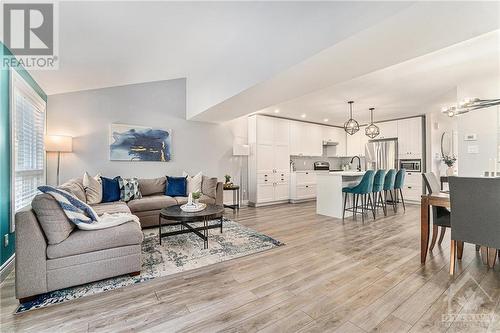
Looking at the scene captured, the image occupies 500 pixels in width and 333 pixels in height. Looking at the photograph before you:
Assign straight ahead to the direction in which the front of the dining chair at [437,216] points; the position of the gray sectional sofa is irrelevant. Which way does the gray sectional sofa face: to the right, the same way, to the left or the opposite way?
to the left

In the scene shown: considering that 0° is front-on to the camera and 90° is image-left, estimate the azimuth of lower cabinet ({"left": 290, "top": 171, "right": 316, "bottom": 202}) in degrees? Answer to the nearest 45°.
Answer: approximately 315°

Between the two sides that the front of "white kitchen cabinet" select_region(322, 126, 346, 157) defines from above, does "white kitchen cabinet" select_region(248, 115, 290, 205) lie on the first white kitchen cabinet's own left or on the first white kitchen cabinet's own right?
on the first white kitchen cabinet's own right

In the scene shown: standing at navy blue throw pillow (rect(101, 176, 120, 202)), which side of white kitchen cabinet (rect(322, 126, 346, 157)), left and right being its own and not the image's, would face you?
right

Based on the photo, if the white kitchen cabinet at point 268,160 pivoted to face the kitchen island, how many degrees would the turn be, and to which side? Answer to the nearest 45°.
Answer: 0° — it already faces it

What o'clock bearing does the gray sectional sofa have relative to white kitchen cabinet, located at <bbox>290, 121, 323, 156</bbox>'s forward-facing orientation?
The gray sectional sofa is roughly at 2 o'clock from the white kitchen cabinet.

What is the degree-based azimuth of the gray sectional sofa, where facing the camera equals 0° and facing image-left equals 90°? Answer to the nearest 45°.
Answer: approximately 315°

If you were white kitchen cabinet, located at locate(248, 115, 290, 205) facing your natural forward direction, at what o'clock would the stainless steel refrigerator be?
The stainless steel refrigerator is roughly at 10 o'clock from the white kitchen cabinet.

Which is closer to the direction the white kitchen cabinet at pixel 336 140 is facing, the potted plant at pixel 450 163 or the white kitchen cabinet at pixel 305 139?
the potted plant

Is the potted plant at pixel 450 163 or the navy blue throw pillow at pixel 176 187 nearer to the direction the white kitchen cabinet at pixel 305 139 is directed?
the potted plant
